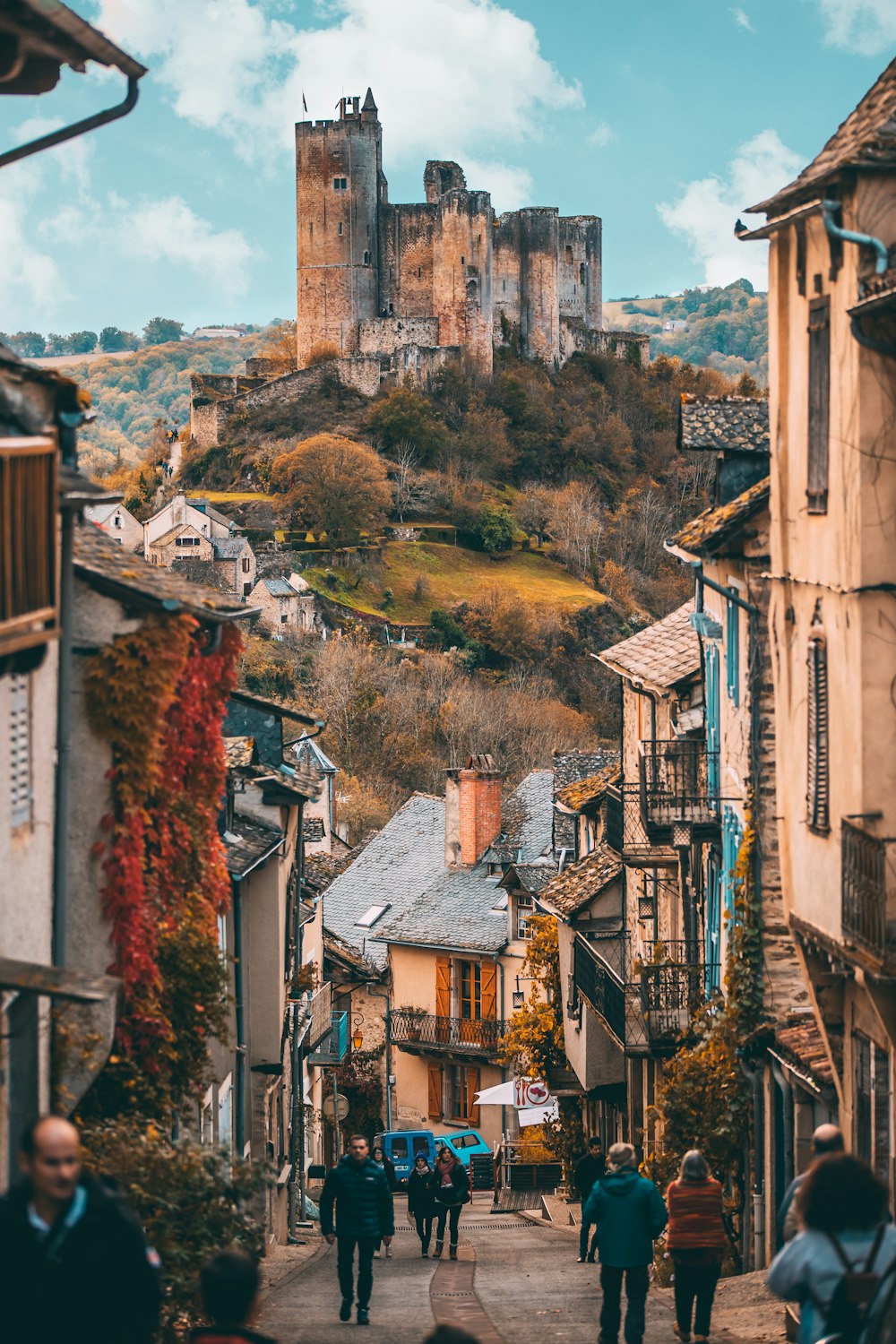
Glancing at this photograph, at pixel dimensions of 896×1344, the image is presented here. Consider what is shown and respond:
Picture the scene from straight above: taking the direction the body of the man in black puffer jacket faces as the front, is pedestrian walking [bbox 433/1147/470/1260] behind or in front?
behind

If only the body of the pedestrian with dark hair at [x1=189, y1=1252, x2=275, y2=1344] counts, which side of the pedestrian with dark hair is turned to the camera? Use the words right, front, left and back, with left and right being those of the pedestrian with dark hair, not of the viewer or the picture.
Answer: back

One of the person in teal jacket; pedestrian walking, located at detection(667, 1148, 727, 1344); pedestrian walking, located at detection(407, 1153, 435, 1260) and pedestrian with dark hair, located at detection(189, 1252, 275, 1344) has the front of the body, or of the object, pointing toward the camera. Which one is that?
pedestrian walking, located at detection(407, 1153, 435, 1260)

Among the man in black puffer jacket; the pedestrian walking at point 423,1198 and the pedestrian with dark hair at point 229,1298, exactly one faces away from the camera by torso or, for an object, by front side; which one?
the pedestrian with dark hair at point 229,1298

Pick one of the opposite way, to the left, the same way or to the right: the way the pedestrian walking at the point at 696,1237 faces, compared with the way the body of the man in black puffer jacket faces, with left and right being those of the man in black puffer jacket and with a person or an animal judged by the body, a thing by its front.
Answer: the opposite way

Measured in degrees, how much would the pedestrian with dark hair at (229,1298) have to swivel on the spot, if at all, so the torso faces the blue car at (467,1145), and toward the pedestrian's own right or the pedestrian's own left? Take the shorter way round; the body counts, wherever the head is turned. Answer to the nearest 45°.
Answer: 0° — they already face it

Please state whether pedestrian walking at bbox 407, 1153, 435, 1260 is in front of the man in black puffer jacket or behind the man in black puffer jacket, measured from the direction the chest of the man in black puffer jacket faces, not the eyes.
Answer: behind

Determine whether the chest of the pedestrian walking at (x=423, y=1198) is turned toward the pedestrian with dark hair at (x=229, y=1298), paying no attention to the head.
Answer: yes

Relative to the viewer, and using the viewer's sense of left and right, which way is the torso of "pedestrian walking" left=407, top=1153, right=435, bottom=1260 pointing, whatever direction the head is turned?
facing the viewer

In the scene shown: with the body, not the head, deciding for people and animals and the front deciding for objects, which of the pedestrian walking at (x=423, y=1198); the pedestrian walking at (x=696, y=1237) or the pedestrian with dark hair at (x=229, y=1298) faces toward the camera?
the pedestrian walking at (x=423, y=1198)

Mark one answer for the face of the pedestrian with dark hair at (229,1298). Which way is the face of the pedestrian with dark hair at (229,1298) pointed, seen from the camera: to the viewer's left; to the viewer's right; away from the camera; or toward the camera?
away from the camera

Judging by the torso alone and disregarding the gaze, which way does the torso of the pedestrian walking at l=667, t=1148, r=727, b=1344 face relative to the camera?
away from the camera

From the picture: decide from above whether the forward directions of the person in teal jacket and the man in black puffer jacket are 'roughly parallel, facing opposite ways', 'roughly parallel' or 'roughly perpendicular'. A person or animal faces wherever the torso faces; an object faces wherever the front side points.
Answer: roughly parallel, facing opposite ways

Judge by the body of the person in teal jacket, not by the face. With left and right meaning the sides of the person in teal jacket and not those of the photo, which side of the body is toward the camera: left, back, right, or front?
back

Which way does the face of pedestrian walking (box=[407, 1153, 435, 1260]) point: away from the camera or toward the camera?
toward the camera

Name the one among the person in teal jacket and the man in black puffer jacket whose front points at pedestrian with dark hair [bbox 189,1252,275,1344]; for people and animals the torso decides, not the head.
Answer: the man in black puffer jacket

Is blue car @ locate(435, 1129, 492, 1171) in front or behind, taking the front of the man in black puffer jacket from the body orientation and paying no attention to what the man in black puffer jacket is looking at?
behind
